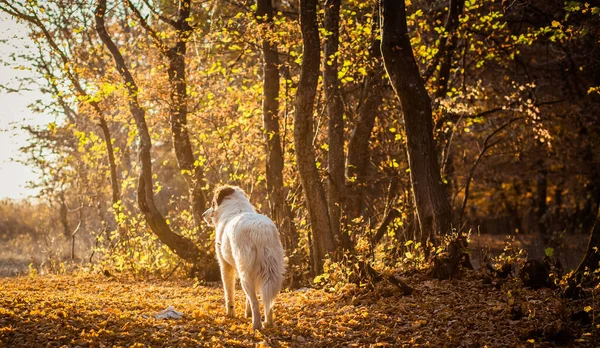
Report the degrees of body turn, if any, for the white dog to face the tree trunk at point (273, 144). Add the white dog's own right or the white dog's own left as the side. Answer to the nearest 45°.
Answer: approximately 45° to the white dog's own right

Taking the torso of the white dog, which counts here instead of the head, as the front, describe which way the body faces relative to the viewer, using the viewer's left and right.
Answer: facing away from the viewer and to the left of the viewer

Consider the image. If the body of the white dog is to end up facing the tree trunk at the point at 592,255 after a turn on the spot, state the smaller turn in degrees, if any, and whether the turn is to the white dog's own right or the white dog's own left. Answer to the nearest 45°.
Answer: approximately 135° to the white dog's own right

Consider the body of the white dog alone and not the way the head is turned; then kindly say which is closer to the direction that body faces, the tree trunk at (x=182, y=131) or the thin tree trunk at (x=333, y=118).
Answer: the tree trunk

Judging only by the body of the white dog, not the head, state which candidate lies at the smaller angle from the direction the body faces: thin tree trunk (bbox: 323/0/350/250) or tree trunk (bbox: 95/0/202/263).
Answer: the tree trunk

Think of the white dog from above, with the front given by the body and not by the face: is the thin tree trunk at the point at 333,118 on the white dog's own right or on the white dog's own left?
on the white dog's own right

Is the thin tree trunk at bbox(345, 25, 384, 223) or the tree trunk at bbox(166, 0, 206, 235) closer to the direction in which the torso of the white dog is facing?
the tree trunk

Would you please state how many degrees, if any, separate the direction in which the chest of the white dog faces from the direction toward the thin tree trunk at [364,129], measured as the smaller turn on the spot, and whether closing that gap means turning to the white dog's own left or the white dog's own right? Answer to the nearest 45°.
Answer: approximately 90° to the white dog's own right
